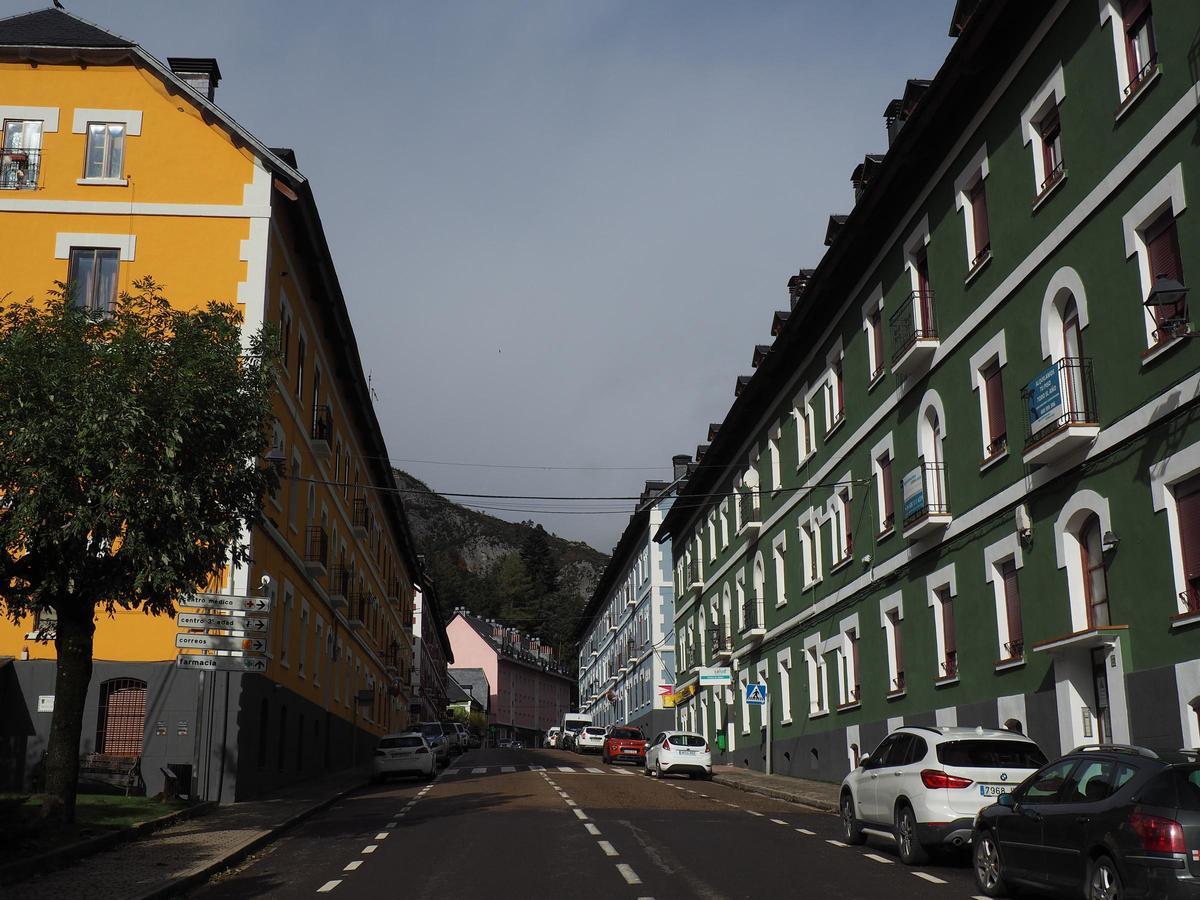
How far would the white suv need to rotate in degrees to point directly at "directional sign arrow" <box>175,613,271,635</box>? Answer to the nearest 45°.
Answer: approximately 45° to its left

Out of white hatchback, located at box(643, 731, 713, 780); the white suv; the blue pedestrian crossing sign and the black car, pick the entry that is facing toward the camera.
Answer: the blue pedestrian crossing sign

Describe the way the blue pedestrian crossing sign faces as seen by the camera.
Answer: facing the viewer

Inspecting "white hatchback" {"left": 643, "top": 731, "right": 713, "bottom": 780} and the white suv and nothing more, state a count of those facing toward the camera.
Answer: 0

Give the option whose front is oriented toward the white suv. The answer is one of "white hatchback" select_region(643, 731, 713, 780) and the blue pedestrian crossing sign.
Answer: the blue pedestrian crossing sign

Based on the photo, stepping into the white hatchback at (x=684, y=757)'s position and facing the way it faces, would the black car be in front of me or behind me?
behind

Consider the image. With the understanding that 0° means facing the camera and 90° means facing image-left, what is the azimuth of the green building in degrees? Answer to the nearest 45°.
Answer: approximately 45°

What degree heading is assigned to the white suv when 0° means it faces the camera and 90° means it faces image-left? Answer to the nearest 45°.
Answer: approximately 135°

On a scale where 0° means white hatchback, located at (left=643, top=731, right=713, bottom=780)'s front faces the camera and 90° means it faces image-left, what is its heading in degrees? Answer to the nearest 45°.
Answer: approximately 135°

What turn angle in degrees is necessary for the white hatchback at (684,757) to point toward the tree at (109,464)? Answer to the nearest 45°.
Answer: approximately 135° to its left

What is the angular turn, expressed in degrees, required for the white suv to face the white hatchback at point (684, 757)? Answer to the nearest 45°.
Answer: approximately 45° to its right

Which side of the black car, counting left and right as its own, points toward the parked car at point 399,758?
front
